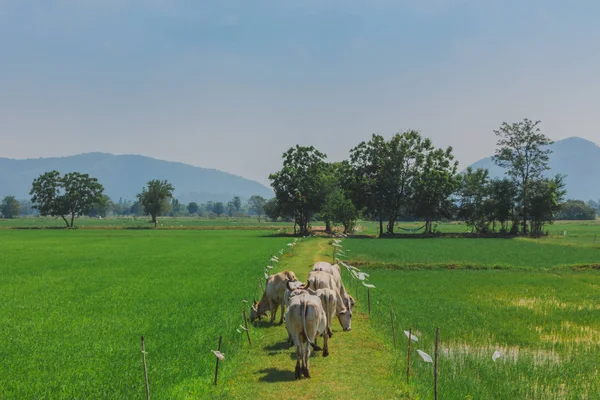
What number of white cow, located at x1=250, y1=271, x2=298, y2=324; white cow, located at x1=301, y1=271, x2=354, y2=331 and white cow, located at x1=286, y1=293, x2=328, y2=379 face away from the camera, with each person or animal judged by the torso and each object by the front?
1

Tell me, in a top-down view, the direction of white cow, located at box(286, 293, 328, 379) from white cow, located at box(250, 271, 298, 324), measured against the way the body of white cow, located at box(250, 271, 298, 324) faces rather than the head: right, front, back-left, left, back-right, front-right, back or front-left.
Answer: front-left

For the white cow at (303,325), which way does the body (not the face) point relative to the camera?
away from the camera

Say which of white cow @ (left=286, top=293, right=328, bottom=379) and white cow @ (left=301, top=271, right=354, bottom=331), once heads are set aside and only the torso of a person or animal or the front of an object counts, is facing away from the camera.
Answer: white cow @ (left=286, top=293, right=328, bottom=379)

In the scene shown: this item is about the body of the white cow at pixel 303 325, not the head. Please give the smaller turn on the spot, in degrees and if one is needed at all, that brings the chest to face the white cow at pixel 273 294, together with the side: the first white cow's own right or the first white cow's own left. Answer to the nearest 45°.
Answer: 0° — it already faces it

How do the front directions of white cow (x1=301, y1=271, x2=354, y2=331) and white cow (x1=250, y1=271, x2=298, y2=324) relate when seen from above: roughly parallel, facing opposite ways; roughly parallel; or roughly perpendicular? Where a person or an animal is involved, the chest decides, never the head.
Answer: roughly perpendicular

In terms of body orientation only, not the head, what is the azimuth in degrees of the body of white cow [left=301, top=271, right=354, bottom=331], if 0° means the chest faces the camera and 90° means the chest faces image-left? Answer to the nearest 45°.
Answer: approximately 315°

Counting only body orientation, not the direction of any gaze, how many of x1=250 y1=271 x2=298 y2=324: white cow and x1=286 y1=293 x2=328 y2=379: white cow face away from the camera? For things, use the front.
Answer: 1

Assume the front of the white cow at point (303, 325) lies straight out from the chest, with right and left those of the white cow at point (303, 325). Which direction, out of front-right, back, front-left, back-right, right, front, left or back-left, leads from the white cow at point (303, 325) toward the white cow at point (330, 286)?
front

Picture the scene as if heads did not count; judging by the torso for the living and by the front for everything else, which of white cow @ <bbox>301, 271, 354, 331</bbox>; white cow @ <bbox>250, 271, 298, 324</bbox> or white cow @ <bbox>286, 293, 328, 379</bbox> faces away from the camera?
white cow @ <bbox>286, 293, 328, 379</bbox>

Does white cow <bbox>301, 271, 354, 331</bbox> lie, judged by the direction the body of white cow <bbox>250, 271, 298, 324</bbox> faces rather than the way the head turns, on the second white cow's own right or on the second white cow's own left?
on the second white cow's own left

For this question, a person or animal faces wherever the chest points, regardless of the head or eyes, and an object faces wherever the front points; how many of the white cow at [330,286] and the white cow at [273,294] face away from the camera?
0

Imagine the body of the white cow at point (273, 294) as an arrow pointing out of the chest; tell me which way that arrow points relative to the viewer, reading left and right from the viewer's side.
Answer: facing the viewer and to the left of the viewer

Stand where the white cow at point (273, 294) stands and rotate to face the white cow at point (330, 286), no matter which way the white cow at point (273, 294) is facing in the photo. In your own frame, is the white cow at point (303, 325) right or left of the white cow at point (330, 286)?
right

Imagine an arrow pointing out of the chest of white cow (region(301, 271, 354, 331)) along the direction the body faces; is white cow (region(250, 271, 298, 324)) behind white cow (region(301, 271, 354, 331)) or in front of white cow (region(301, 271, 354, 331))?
behind
